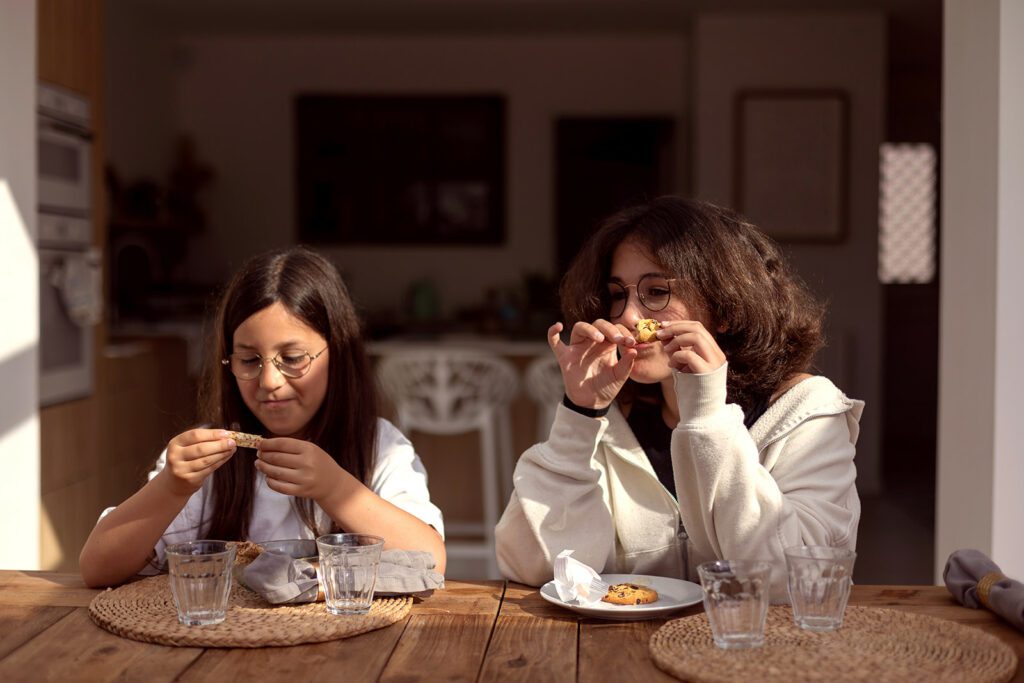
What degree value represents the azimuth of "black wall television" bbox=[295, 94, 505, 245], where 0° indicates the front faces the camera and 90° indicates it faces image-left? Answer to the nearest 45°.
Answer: approximately 0°

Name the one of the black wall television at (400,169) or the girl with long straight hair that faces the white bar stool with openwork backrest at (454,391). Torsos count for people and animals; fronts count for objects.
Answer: the black wall television

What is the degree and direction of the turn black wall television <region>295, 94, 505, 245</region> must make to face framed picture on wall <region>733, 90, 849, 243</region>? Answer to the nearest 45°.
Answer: approximately 45° to its left

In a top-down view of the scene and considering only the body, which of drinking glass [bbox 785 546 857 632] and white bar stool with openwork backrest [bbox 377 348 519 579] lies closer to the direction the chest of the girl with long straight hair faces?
the drinking glass

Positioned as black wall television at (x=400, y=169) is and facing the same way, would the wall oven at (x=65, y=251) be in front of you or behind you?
in front

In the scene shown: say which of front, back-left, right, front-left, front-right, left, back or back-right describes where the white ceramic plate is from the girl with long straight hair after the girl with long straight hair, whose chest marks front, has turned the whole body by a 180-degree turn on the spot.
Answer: back-right

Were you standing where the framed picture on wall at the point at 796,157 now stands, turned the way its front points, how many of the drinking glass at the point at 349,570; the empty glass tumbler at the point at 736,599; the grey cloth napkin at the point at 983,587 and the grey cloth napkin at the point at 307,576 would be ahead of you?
4

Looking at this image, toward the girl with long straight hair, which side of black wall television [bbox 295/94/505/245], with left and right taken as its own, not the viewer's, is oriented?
front

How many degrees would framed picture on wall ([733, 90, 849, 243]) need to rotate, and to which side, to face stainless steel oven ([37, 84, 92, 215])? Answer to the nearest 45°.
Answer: approximately 45° to its right

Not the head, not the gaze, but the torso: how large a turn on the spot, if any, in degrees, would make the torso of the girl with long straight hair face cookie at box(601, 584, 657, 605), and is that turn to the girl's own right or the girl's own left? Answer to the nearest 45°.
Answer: approximately 45° to the girl's own left

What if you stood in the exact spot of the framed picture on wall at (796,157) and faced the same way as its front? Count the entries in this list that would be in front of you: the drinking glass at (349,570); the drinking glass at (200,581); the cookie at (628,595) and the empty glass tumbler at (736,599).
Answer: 4

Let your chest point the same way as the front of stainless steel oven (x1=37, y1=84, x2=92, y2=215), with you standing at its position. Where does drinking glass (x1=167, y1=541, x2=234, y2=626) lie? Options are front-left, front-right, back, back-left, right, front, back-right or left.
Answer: front-right

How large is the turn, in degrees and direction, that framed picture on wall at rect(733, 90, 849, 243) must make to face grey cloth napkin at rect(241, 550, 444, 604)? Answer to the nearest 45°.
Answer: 0° — it already faces it
